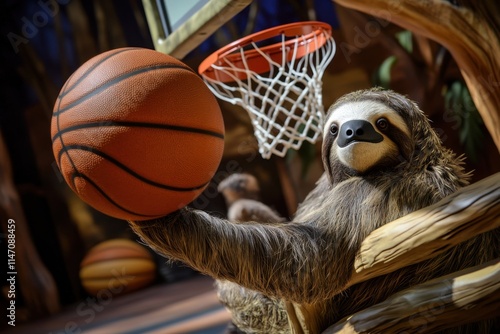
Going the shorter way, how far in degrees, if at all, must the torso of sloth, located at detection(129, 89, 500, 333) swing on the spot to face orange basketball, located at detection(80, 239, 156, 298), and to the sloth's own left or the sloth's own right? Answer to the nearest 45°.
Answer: approximately 90° to the sloth's own right

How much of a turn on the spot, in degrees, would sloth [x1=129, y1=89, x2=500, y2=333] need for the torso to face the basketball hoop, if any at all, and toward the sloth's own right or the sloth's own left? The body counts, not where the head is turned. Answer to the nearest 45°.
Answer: approximately 135° to the sloth's own right

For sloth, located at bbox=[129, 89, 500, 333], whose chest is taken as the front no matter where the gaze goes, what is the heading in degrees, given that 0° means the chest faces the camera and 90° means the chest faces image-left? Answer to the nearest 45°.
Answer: approximately 45°
